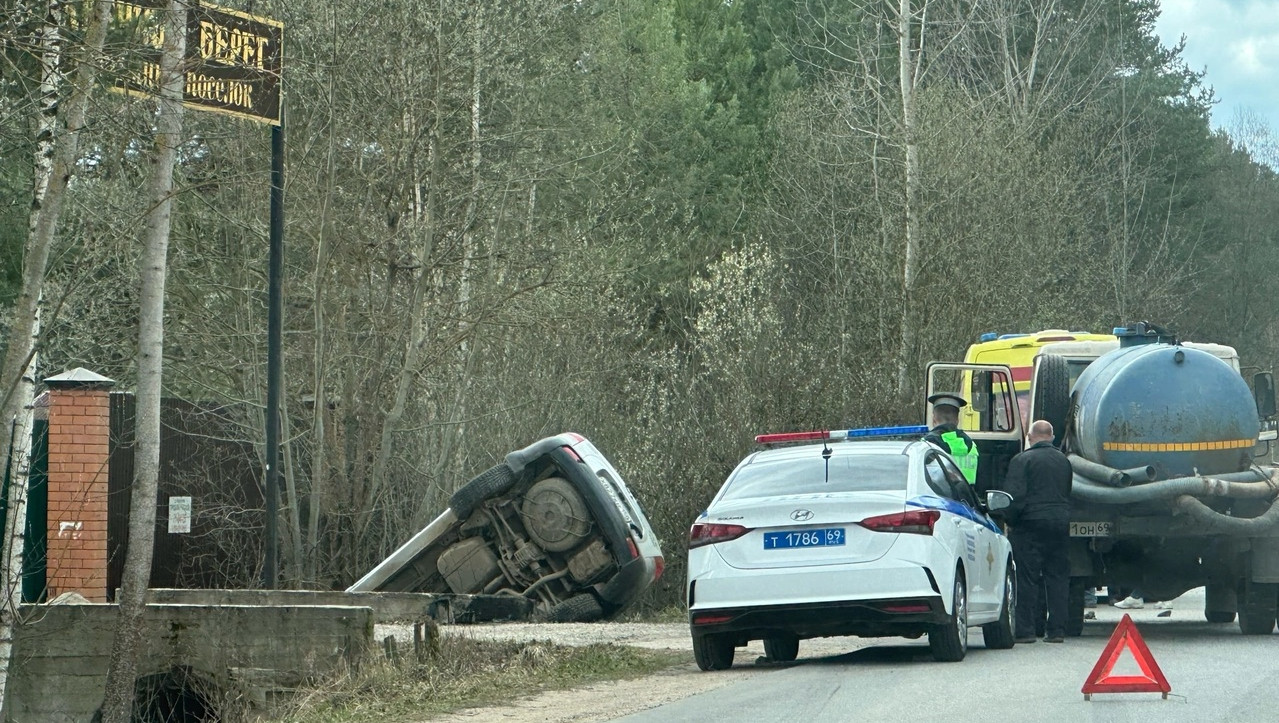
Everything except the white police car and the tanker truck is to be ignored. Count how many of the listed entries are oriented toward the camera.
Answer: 0

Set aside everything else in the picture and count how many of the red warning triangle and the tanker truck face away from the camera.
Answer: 1

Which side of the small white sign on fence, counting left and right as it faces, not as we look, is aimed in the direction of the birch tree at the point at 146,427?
front

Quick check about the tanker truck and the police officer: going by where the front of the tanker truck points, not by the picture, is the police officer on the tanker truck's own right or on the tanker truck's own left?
on the tanker truck's own left

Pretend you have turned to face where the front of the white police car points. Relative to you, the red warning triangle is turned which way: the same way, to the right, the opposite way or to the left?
the opposite way

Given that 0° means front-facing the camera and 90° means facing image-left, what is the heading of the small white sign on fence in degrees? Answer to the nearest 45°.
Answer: approximately 0°

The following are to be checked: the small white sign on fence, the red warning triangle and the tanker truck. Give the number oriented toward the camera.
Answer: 2

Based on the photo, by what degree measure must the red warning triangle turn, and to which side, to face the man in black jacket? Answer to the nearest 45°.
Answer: approximately 180°

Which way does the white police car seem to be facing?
away from the camera

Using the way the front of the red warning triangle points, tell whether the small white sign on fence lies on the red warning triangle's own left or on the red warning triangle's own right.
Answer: on the red warning triangle's own right

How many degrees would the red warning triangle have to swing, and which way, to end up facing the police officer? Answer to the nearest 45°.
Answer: approximately 180°
